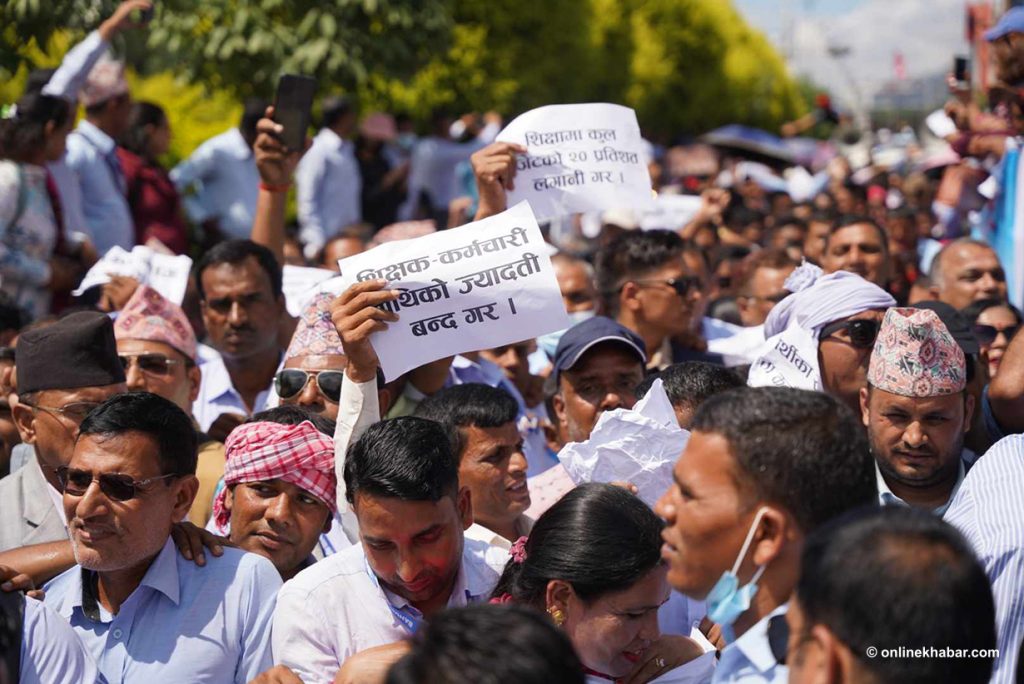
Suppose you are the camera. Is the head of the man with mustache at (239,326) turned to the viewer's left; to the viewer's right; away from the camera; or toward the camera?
toward the camera

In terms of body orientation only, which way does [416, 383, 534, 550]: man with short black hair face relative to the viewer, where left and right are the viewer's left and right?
facing the viewer and to the right of the viewer

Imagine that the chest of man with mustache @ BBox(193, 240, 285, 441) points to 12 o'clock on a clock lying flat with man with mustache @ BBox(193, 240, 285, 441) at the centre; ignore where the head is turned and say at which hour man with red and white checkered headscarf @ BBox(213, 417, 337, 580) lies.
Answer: man with red and white checkered headscarf @ BBox(213, 417, 337, 580) is roughly at 12 o'clock from man with mustache @ BBox(193, 240, 285, 441).

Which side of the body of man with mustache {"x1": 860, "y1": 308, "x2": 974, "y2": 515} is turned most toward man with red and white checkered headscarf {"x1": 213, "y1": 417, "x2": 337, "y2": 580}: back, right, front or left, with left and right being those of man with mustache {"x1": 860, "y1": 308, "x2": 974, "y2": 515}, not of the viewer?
right

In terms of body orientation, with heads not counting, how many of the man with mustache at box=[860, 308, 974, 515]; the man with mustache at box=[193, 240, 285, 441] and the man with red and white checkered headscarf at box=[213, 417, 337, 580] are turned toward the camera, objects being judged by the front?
3

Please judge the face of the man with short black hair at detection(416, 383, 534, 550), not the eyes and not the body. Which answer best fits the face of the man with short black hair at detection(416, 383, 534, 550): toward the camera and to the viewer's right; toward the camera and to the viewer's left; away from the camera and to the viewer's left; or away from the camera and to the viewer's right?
toward the camera and to the viewer's right

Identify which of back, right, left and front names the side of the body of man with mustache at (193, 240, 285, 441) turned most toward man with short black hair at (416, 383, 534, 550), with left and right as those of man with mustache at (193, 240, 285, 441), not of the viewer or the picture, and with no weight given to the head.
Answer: front

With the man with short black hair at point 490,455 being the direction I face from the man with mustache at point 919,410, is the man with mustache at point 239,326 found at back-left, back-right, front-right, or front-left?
front-right

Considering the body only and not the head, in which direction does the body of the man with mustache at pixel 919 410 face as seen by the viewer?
toward the camera

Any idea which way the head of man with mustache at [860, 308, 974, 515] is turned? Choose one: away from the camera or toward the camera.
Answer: toward the camera

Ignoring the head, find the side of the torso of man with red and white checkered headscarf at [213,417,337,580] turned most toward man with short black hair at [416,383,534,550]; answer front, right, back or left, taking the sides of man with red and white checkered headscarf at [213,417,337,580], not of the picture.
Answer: left

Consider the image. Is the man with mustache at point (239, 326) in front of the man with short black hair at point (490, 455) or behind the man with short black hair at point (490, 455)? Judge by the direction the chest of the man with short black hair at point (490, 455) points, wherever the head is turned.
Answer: behind

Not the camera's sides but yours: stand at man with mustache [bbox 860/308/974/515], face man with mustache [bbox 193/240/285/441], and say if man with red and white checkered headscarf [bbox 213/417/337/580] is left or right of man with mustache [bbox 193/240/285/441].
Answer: left

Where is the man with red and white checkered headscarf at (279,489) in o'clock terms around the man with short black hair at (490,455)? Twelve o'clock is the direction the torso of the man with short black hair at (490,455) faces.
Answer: the man with red and white checkered headscarf at (279,489) is roughly at 4 o'clock from the man with short black hair at (490,455).

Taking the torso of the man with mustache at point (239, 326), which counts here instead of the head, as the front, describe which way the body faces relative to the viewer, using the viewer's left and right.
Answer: facing the viewer
